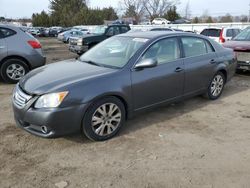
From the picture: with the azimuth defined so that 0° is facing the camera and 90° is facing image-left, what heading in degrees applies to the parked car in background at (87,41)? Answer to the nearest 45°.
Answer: approximately 45°

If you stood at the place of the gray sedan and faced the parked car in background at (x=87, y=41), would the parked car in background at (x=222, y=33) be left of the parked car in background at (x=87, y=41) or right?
right

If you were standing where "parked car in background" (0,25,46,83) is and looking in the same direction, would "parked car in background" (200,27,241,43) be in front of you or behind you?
behind

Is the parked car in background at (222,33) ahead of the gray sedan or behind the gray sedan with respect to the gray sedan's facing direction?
behind

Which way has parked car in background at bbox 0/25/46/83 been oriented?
to the viewer's left

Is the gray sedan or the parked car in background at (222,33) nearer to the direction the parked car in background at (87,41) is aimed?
the gray sedan
